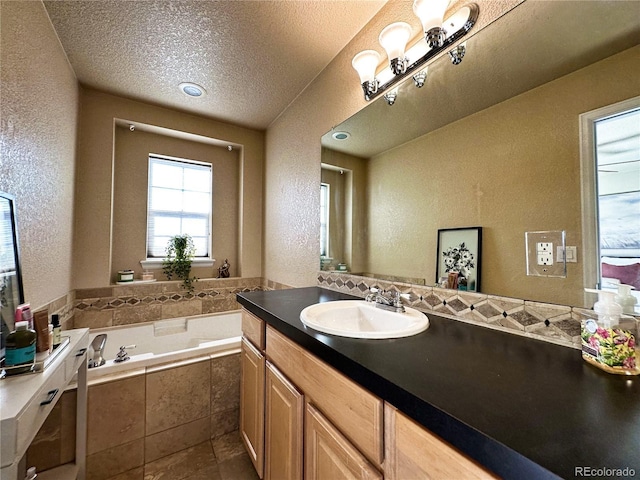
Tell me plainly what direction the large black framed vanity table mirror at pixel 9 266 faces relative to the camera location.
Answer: facing to the right of the viewer

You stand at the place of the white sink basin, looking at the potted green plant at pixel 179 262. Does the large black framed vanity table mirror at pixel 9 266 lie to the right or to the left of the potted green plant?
left

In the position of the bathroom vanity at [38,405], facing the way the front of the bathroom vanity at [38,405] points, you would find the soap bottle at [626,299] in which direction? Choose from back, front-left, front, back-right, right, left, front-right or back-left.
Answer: front-right

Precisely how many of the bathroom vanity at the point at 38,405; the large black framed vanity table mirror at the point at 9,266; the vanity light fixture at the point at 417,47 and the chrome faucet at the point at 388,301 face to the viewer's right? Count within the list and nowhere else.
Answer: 2

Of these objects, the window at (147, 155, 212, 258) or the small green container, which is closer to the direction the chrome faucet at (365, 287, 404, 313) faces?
the small green container

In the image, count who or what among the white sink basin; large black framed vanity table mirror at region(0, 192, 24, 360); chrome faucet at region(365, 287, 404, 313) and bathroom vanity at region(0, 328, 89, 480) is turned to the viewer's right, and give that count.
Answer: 2

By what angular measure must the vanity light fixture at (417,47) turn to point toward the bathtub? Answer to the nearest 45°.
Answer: approximately 45° to its right

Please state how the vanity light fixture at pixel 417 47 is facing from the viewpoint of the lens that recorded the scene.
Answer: facing the viewer and to the left of the viewer

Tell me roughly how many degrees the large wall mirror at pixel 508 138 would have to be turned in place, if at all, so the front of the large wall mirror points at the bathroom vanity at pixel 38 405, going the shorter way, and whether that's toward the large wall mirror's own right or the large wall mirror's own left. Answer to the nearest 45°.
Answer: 0° — it already faces it

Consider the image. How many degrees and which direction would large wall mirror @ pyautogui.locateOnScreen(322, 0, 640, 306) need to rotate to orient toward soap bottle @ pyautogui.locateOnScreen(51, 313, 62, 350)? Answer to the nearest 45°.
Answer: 0° — it already faces it

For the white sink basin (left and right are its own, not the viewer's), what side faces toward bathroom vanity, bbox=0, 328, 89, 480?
front

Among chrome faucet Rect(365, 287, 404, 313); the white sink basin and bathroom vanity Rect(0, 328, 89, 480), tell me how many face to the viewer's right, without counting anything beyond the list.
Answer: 1

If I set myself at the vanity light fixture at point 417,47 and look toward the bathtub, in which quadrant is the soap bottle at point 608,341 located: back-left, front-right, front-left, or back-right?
back-left

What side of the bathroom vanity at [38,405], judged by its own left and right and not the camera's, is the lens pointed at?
right

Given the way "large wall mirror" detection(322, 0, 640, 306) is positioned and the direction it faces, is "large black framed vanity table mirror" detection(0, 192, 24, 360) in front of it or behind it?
in front
